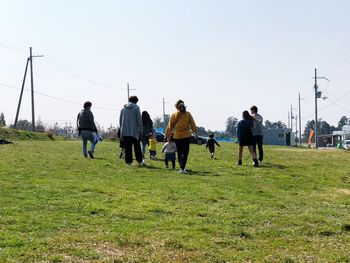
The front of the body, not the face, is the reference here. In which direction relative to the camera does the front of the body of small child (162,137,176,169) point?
away from the camera

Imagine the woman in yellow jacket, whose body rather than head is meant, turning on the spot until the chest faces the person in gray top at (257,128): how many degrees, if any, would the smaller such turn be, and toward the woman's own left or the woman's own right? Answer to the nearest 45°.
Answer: approximately 45° to the woman's own right

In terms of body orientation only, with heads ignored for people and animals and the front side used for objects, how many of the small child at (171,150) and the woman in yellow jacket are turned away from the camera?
2

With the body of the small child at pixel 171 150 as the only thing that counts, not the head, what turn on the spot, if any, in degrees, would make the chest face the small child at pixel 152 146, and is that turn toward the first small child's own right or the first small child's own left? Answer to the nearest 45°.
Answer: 0° — they already face them

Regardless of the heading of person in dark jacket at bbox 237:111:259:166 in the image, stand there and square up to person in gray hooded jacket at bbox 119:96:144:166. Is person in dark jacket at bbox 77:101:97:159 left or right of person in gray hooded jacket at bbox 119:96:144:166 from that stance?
right

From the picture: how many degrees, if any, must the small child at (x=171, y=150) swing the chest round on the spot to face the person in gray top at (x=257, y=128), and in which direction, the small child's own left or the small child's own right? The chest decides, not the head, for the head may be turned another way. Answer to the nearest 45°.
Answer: approximately 45° to the small child's own right

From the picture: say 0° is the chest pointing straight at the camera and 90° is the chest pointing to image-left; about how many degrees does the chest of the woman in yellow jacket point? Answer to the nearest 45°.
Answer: approximately 180°

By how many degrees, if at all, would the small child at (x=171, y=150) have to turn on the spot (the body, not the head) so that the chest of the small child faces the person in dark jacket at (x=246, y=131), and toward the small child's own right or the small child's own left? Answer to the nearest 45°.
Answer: approximately 45° to the small child's own right

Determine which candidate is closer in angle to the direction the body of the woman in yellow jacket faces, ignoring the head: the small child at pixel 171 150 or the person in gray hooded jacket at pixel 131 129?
the small child

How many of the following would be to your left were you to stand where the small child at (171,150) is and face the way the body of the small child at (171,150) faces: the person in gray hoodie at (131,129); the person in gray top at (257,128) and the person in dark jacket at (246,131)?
1

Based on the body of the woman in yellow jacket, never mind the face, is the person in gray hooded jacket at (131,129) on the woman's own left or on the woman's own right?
on the woman's own left
